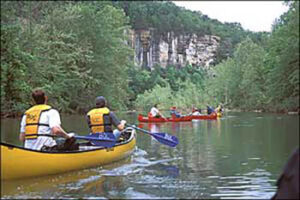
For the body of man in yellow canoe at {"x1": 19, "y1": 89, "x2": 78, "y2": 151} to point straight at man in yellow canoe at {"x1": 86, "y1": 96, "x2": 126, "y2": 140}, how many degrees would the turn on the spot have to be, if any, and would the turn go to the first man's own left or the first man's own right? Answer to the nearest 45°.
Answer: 0° — they already face them

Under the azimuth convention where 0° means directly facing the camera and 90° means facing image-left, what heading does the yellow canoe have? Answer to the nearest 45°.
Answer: approximately 225°

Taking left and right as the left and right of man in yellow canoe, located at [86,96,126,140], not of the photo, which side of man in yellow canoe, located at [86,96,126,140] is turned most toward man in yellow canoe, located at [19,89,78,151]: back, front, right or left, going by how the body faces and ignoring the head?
back

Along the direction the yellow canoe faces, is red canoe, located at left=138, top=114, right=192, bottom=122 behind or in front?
in front

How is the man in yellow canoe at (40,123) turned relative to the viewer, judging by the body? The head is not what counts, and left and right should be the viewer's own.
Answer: facing away from the viewer and to the right of the viewer

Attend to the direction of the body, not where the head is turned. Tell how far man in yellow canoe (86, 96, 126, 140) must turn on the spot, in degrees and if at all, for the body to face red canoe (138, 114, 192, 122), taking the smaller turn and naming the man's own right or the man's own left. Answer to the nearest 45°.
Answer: approximately 45° to the man's own left

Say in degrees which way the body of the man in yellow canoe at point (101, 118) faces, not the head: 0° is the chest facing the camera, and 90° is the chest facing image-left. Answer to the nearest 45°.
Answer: approximately 225°
